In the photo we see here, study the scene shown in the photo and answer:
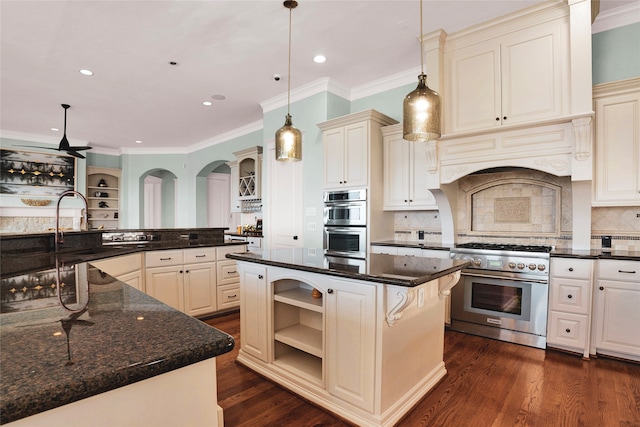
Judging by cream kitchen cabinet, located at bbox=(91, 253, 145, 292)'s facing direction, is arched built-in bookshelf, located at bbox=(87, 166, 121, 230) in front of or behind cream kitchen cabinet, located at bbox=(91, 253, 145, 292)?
behind

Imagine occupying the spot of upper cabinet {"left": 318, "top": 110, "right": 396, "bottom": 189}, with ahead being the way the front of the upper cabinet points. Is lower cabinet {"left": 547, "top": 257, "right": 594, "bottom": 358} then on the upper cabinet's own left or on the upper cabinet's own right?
on the upper cabinet's own left

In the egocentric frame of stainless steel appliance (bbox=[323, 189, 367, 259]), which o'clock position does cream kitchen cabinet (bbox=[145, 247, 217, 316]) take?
The cream kitchen cabinet is roughly at 1 o'clock from the stainless steel appliance.

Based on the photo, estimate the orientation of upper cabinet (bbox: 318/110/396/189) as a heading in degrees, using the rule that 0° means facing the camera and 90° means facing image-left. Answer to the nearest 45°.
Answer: approximately 45°

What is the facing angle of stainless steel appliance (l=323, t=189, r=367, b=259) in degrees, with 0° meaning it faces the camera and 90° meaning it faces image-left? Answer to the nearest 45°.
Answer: approximately 45°

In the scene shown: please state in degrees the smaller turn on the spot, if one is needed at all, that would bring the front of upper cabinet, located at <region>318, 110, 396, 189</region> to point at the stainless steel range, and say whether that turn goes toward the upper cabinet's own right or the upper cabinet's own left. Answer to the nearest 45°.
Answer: approximately 90° to the upper cabinet's own left

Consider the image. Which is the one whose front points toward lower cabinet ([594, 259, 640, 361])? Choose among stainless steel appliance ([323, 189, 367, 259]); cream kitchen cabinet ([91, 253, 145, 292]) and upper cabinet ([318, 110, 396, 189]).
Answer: the cream kitchen cabinet

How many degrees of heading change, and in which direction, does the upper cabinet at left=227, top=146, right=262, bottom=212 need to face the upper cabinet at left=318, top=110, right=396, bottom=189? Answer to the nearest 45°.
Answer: approximately 90° to its left

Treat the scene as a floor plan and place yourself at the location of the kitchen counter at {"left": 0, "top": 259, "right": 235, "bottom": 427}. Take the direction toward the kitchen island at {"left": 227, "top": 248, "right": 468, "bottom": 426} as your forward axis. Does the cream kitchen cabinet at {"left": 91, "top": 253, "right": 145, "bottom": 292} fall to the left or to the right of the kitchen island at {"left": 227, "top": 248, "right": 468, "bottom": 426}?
left

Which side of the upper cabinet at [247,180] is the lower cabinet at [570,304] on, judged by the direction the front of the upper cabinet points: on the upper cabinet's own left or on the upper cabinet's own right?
on the upper cabinet's own left

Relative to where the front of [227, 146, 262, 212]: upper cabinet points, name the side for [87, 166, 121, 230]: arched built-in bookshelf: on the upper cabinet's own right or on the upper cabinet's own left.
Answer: on the upper cabinet's own right

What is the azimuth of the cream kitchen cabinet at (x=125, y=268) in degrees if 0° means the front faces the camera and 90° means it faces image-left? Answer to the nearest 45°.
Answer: approximately 315°

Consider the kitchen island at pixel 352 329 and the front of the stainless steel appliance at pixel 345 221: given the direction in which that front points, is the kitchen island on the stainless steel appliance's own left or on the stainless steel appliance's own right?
on the stainless steel appliance's own left
